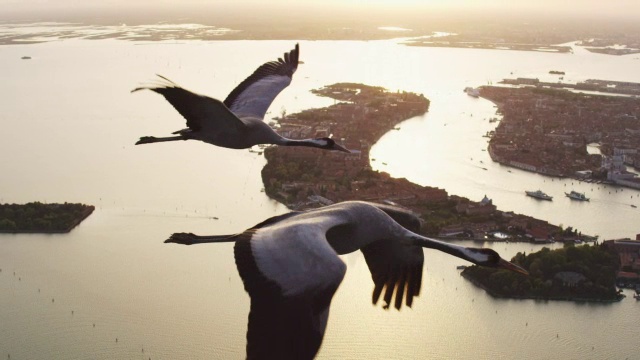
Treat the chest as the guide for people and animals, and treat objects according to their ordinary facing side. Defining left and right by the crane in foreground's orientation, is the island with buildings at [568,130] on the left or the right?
on its left

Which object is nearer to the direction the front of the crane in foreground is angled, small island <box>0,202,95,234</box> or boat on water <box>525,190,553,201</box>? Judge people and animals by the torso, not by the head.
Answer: the boat on water

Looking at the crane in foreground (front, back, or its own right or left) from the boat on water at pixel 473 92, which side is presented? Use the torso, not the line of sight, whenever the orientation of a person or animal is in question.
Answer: left

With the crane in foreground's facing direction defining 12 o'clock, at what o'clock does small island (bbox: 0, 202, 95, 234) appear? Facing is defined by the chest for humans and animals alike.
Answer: The small island is roughly at 8 o'clock from the crane in foreground.

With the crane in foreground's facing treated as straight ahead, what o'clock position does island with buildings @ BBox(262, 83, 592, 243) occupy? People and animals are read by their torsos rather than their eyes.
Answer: The island with buildings is roughly at 9 o'clock from the crane in foreground.

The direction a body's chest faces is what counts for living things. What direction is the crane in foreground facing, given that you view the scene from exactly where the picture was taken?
facing to the right of the viewer

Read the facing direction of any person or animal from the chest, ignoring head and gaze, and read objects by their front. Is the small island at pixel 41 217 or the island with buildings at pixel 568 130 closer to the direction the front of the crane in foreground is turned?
the island with buildings
